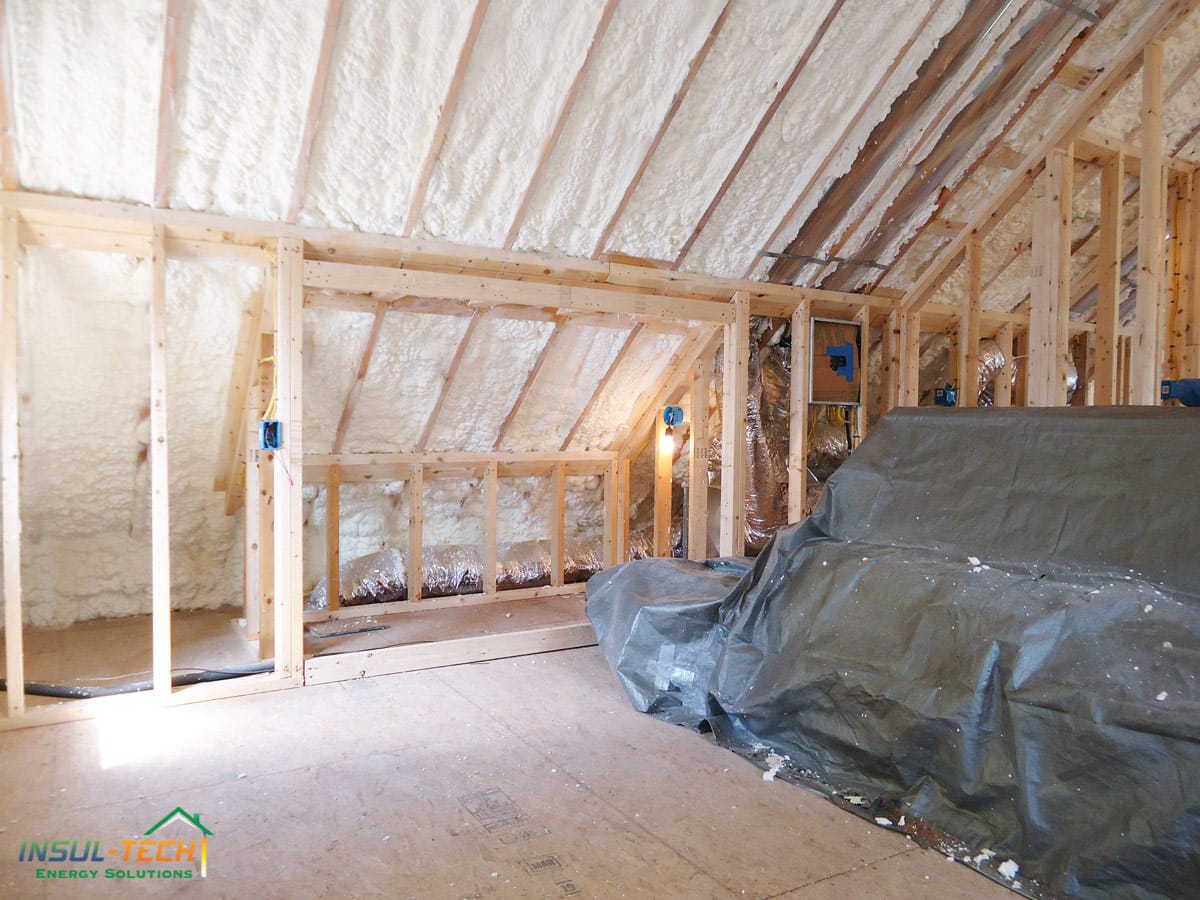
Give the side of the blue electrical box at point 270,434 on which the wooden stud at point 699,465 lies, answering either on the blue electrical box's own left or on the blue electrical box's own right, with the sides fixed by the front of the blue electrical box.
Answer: on the blue electrical box's own left

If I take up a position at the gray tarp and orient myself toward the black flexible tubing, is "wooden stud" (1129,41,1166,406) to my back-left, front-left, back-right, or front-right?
back-right

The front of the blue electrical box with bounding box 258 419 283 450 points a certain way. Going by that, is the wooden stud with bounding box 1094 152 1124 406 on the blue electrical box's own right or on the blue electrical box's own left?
on the blue electrical box's own left

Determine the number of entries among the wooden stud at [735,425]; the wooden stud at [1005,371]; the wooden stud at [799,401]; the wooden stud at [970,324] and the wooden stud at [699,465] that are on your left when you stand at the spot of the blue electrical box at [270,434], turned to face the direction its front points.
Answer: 5

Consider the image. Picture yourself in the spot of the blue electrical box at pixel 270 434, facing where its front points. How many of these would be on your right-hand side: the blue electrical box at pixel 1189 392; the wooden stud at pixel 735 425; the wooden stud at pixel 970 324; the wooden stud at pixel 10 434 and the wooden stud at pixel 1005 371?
1

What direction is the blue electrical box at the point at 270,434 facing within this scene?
toward the camera

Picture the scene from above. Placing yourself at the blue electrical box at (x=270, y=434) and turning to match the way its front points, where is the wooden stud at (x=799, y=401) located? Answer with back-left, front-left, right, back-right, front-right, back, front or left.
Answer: left

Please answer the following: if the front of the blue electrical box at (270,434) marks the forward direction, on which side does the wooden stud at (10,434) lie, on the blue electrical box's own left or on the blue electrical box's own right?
on the blue electrical box's own right

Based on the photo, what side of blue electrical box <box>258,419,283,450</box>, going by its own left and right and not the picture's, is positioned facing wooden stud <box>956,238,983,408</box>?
left

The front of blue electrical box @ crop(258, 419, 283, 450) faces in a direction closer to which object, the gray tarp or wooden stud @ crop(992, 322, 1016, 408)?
the gray tarp

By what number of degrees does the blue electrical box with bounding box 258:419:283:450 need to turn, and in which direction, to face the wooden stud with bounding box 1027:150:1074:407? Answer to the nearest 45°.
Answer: approximately 90° to its left

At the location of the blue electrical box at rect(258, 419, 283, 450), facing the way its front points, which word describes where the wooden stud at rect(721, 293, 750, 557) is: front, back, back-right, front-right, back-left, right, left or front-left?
left
